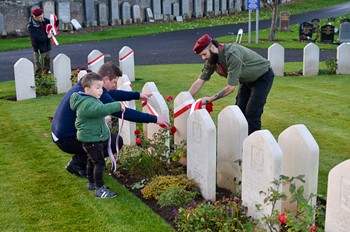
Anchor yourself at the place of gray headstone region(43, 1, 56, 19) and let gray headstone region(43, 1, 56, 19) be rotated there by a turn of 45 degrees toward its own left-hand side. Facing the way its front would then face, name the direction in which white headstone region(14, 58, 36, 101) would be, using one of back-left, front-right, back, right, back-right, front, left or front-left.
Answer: front-right

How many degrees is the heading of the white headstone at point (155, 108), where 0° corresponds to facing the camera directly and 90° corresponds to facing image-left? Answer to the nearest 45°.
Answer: approximately 45°

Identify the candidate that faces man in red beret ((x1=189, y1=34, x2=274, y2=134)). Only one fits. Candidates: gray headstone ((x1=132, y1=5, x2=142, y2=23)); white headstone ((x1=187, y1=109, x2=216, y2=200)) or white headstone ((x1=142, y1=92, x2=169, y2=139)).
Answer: gray headstone ((x1=132, y1=5, x2=142, y2=23))

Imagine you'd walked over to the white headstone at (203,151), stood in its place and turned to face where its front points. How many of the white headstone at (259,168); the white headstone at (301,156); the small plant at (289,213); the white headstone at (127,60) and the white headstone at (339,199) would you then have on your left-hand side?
4

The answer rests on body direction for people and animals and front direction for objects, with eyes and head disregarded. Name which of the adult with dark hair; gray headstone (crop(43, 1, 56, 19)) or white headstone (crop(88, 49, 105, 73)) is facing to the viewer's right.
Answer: the adult with dark hair

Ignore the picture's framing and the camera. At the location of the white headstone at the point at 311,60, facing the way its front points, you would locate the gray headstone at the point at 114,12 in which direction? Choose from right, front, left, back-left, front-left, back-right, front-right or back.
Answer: back-right

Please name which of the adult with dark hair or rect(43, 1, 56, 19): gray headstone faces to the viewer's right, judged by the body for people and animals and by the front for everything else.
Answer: the adult with dark hair

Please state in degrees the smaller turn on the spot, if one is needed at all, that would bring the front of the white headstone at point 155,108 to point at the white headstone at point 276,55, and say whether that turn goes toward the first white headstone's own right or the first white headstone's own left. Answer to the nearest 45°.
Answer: approximately 180°

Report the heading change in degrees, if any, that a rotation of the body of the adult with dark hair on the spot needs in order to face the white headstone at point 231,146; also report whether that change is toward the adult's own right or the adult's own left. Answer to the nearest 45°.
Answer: approximately 45° to the adult's own right

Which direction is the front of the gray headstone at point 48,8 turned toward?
toward the camera

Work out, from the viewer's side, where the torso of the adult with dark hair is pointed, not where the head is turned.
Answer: to the viewer's right

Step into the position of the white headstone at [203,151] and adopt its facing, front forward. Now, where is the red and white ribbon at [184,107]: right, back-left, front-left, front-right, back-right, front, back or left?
back-right

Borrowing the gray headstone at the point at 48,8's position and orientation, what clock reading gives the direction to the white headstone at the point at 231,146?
the white headstone at the point at 231,146 is roughly at 12 o'clock from the gray headstone at the point at 48,8.

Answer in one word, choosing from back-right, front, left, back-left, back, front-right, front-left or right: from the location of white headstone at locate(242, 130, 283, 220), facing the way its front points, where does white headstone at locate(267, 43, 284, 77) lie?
back-right

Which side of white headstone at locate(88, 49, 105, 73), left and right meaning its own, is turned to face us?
front

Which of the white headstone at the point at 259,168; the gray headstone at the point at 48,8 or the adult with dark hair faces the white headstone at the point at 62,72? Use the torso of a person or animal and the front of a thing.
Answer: the gray headstone at the point at 48,8

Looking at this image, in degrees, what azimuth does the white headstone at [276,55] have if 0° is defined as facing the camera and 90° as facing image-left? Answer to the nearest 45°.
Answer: approximately 0°

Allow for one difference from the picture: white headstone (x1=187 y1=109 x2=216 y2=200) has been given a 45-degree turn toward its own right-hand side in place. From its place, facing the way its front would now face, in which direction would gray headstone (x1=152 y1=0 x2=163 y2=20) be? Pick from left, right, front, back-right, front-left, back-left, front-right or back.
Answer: right

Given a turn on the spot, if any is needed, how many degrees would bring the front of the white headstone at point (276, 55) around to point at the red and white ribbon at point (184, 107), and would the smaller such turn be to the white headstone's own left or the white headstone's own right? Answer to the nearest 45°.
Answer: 0° — it already faces it

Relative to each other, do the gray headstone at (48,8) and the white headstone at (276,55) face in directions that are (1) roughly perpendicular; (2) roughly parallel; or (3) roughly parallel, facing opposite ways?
roughly parallel

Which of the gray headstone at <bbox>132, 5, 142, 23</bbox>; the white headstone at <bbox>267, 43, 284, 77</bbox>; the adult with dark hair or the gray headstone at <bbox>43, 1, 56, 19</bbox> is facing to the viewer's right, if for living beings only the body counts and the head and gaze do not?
the adult with dark hair
